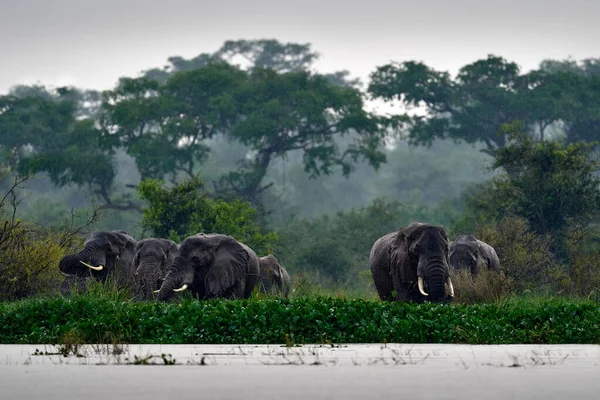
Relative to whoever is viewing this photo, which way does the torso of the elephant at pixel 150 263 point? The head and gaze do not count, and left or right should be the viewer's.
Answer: facing the viewer

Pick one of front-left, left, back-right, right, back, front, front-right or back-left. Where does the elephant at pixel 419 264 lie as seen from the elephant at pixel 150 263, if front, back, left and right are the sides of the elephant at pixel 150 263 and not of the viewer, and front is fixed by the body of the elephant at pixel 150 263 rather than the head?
front-left

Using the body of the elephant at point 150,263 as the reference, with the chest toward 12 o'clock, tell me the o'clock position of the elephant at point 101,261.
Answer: the elephant at point 101,261 is roughly at 4 o'clock from the elephant at point 150,263.

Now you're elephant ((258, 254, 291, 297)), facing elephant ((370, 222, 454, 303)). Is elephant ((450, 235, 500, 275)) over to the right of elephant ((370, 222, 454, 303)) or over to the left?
left

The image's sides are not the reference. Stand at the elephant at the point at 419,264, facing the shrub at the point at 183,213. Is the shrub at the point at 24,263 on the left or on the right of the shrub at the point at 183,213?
left

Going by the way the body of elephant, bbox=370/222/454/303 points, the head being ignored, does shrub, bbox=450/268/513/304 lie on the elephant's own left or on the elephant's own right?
on the elephant's own left

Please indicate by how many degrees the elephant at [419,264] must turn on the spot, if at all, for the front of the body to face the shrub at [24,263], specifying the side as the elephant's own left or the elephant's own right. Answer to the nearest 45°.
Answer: approximately 135° to the elephant's own right

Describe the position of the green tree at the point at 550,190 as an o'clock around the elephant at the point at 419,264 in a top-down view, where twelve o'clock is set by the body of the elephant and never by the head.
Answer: The green tree is roughly at 8 o'clock from the elephant.

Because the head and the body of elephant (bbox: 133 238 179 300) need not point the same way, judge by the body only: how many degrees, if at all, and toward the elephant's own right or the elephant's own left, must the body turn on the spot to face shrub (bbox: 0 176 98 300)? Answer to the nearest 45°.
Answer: approximately 90° to the elephant's own right
